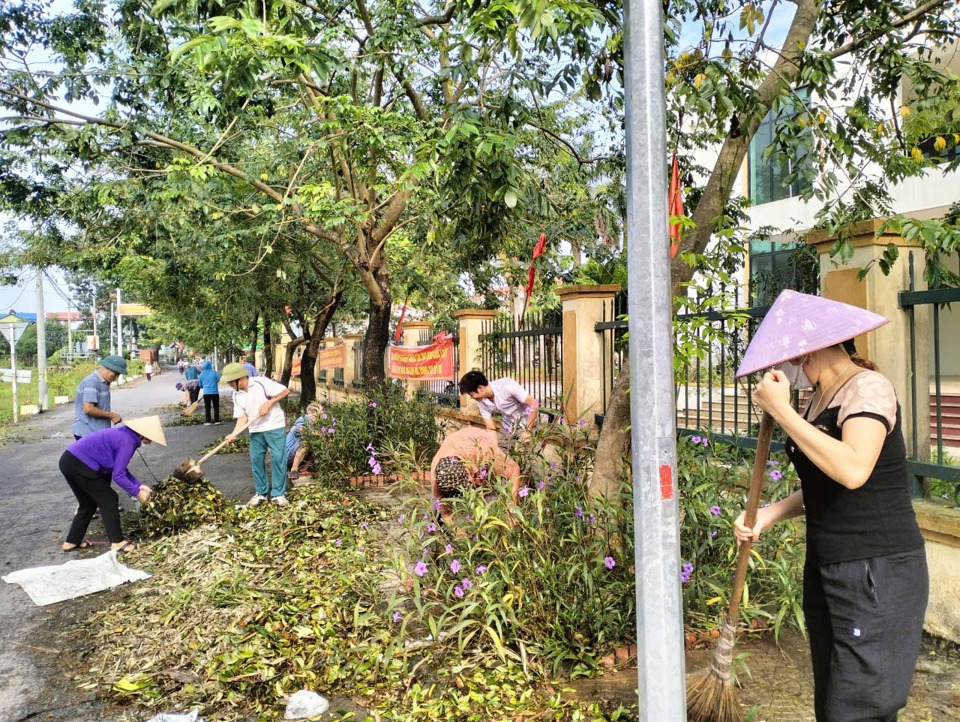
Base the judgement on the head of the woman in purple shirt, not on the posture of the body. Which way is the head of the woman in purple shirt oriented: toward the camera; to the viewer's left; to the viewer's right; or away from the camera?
to the viewer's right

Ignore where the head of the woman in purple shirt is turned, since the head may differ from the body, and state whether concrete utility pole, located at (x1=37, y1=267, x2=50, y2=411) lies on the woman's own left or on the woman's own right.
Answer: on the woman's own left

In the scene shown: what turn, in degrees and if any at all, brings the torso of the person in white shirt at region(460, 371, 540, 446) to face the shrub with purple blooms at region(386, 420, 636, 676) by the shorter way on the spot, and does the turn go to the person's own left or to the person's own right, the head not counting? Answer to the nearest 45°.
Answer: approximately 45° to the person's own left

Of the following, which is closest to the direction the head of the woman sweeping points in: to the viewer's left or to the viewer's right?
to the viewer's left

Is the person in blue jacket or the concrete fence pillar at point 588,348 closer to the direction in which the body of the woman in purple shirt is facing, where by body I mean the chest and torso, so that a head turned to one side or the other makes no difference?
the concrete fence pillar

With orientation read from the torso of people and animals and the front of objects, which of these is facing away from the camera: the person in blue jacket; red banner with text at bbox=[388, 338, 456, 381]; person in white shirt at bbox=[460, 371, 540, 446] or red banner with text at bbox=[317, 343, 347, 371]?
the person in blue jacket

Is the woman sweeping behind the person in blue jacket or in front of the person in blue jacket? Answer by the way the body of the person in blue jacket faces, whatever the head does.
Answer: behind

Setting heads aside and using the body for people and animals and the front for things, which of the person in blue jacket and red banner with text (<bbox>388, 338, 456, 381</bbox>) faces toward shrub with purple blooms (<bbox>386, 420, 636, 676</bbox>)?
the red banner with text

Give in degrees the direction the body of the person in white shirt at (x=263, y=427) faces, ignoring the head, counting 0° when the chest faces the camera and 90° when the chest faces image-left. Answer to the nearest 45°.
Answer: approximately 45°

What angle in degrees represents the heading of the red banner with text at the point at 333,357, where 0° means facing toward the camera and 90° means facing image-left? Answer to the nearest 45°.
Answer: approximately 45°

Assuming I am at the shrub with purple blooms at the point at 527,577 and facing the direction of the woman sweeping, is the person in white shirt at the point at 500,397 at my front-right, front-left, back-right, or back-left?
back-left
